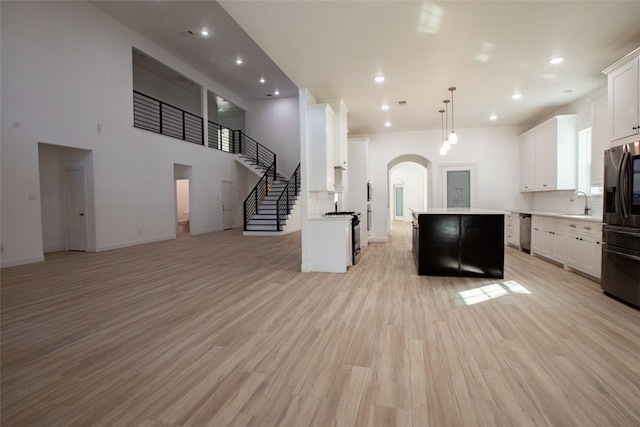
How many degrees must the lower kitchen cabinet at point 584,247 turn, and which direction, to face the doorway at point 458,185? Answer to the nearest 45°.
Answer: approximately 90° to its right

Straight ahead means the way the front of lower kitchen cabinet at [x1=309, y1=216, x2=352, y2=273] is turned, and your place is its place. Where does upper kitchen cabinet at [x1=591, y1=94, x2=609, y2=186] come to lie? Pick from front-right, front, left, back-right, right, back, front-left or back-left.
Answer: front

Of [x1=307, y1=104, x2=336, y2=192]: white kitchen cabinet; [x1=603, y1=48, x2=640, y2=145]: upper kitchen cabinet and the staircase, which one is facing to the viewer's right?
the white kitchen cabinet

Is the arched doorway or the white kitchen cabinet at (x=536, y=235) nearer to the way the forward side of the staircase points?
the white kitchen cabinet

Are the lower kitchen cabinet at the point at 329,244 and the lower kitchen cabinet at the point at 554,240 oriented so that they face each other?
yes

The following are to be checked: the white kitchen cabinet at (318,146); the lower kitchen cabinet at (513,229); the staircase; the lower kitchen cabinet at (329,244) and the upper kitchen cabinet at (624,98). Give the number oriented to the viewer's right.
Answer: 2

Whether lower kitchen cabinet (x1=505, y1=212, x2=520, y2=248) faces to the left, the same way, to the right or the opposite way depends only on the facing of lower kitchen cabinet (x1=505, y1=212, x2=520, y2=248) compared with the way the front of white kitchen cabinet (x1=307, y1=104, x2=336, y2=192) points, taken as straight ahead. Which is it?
the opposite way

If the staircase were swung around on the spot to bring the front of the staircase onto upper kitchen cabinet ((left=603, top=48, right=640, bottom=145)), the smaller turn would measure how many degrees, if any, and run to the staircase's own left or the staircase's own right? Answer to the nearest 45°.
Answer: approximately 45° to the staircase's own left

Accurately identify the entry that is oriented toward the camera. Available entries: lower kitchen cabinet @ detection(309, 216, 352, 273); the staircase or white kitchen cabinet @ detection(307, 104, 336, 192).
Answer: the staircase

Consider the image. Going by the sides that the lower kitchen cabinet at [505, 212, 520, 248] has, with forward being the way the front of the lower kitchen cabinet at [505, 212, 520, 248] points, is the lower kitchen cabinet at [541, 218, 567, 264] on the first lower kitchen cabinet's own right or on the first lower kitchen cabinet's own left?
on the first lower kitchen cabinet's own left

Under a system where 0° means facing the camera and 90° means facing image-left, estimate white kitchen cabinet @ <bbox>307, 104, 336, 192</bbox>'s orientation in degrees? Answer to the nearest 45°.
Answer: approximately 270°

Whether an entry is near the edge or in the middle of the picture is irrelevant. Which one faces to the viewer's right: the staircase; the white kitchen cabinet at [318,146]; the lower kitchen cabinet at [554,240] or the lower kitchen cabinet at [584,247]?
the white kitchen cabinet

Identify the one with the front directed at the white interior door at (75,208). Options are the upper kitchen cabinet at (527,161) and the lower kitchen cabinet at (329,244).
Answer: the upper kitchen cabinet

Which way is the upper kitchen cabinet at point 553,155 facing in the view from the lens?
facing the viewer and to the left of the viewer

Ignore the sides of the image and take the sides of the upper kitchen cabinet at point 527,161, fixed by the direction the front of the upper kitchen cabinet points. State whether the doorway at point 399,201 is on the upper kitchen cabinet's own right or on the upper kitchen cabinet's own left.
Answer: on the upper kitchen cabinet's own right
